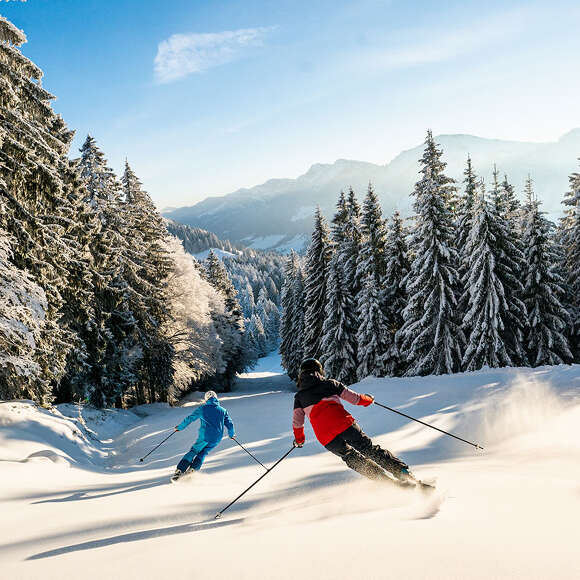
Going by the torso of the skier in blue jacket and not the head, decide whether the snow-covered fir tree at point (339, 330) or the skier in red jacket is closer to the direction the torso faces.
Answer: the snow-covered fir tree

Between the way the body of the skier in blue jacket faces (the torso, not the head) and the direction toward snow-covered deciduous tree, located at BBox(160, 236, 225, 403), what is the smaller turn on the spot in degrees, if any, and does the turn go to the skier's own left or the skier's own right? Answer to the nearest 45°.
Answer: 0° — they already face it

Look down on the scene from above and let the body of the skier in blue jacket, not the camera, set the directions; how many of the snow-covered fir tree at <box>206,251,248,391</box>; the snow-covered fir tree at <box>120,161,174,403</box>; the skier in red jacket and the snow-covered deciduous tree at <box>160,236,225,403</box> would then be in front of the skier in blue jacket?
3

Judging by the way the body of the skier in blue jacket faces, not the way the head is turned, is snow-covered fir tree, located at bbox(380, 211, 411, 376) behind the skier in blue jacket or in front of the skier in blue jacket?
in front

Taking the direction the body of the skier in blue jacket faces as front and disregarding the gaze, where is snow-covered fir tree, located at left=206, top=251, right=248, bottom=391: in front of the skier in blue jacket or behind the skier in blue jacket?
in front

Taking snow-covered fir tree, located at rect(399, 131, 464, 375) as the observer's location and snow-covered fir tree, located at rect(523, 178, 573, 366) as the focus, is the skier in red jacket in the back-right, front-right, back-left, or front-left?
back-right

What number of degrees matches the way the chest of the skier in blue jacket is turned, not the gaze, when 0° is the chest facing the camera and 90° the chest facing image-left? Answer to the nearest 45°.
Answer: approximately 180°

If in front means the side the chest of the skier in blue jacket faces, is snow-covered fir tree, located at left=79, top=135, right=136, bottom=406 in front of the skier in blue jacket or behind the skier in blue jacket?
in front
